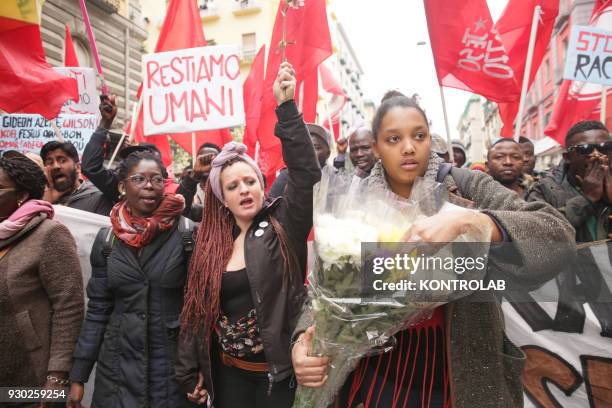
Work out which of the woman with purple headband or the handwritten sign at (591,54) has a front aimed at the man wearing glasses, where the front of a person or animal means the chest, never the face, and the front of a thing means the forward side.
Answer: the handwritten sign

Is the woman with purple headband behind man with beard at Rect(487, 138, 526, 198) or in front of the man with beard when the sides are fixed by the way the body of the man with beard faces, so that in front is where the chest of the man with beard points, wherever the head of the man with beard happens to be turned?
in front

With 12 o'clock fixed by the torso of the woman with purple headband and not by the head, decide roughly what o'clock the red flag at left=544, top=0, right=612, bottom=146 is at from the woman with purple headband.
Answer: The red flag is roughly at 8 o'clock from the woman with purple headband.

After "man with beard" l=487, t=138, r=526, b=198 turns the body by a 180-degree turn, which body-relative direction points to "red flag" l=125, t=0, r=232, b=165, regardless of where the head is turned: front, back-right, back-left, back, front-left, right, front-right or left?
left

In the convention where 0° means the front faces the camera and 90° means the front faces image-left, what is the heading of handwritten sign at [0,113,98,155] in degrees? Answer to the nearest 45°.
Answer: approximately 0°

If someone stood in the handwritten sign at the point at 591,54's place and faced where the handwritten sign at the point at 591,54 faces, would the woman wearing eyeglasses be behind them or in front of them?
in front

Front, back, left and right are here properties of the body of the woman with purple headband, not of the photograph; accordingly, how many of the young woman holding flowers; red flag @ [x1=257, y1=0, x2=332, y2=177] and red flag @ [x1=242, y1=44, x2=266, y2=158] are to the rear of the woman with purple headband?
2

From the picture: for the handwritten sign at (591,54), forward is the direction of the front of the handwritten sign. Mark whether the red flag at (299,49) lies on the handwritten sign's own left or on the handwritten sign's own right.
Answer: on the handwritten sign's own right

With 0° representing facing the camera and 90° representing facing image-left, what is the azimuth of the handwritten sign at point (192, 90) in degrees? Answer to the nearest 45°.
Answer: approximately 0°

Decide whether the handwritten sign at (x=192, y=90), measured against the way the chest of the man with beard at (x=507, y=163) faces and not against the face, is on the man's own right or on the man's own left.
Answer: on the man's own right
